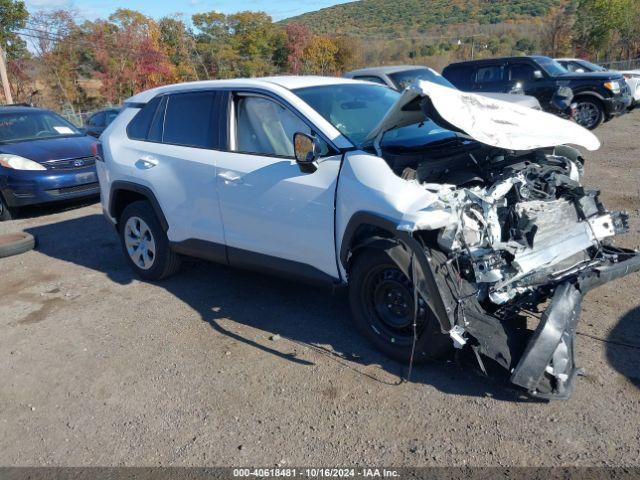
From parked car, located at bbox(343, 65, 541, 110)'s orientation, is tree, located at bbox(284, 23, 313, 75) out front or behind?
behind

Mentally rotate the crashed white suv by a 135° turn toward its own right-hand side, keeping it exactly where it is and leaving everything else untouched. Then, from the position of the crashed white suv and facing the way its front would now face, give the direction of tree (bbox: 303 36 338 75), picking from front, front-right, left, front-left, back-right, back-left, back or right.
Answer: right

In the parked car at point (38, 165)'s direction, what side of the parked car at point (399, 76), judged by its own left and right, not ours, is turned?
right

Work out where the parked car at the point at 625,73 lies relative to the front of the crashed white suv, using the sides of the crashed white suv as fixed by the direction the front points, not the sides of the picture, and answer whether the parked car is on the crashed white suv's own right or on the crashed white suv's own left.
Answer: on the crashed white suv's own left

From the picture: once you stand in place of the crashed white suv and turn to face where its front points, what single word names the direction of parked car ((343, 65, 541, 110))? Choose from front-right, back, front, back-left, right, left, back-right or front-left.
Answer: back-left

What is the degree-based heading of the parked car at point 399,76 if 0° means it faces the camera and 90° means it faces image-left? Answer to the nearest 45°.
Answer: approximately 315°

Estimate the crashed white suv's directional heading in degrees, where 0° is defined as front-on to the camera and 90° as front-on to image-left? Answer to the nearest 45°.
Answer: approximately 315°
